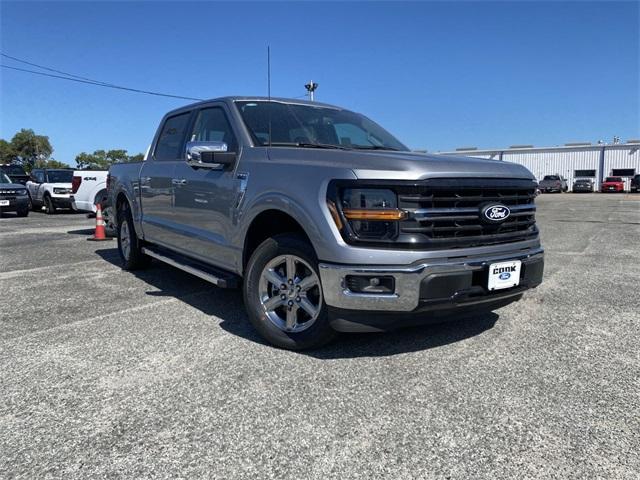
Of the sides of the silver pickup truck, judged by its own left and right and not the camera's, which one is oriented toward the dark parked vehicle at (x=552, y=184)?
left

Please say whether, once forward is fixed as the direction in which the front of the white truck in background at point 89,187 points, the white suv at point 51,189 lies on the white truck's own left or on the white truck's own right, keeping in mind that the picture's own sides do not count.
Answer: on the white truck's own left

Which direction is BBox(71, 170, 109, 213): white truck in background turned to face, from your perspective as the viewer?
facing away from the viewer and to the right of the viewer

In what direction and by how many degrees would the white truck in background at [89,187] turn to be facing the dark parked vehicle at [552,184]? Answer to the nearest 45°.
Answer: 0° — it already faces it

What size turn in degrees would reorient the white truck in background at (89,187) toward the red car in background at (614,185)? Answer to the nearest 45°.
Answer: approximately 45° to its right

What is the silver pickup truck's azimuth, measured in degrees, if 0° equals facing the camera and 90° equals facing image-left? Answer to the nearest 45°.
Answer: approximately 315°

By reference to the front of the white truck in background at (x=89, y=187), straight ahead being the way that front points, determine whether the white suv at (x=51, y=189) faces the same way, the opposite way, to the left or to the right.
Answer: to the right

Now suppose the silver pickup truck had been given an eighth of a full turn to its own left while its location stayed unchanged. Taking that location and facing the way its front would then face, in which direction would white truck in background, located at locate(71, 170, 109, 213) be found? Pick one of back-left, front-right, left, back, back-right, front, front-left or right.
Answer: back-left

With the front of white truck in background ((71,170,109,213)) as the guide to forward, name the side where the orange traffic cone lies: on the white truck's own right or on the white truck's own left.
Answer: on the white truck's own right

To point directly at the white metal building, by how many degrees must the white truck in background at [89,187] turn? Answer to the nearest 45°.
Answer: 0° — it already faces it

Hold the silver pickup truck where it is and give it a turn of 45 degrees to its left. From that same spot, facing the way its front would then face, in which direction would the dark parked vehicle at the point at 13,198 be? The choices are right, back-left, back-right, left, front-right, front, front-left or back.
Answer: back-left

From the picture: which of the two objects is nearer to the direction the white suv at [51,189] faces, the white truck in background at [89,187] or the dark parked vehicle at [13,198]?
the white truck in background
